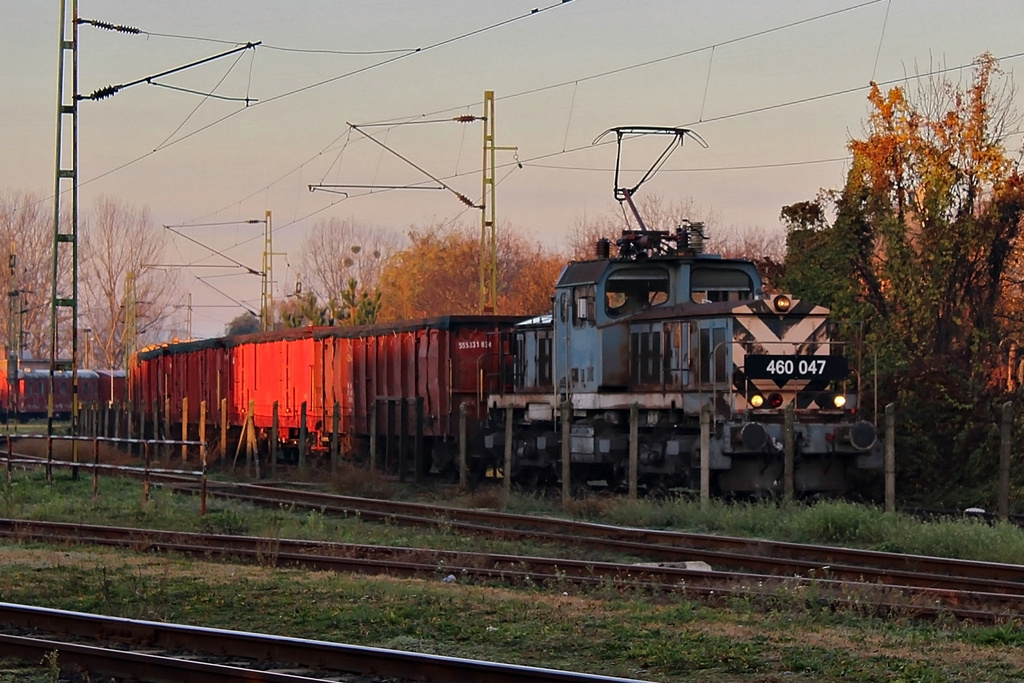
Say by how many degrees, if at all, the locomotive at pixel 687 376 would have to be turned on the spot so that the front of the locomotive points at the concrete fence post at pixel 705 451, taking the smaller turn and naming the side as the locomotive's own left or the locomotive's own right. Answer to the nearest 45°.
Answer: approximately 45° to the locomotive's own right

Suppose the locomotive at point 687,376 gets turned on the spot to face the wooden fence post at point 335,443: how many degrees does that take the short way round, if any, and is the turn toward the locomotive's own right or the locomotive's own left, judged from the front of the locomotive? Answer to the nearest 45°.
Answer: approximately 180°

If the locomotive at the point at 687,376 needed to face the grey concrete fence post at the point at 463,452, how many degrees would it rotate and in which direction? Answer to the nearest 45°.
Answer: approximately 180°

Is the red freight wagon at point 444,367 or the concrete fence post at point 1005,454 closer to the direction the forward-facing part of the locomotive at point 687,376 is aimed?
the concrete fence post

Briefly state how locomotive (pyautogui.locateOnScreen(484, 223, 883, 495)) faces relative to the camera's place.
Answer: facing the viewer and to the right of the viewer

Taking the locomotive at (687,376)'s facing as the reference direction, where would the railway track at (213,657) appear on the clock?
The railway track is roughly at 2 o'clock from the locomotive.

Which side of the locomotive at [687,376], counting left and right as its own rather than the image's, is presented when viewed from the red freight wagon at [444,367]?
back

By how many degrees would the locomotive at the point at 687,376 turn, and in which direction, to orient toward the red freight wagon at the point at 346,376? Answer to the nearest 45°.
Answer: approximately 180°

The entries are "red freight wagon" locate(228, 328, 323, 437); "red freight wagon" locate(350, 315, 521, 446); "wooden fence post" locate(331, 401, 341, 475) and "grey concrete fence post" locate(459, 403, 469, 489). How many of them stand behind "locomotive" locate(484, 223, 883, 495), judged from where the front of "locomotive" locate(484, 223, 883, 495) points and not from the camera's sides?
4

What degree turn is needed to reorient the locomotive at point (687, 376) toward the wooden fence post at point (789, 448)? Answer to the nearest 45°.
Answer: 0° — it already faces it

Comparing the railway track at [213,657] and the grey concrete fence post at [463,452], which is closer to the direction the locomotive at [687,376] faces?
the railway track

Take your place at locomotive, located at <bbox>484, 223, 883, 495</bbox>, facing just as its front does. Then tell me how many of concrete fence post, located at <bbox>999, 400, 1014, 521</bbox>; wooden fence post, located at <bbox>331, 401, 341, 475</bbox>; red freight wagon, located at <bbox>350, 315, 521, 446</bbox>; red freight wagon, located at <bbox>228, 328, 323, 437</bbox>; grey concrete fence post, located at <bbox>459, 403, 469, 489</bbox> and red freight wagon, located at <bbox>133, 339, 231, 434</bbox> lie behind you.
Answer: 5

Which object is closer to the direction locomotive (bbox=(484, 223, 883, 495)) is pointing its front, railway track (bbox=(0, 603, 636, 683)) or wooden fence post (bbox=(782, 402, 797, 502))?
the wooden fence post

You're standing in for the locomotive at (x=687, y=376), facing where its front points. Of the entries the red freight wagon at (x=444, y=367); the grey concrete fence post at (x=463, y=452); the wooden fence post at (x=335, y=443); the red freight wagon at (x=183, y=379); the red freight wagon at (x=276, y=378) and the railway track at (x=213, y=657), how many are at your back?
5

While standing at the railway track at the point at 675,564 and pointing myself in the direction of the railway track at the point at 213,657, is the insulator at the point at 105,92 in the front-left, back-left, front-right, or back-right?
back-right

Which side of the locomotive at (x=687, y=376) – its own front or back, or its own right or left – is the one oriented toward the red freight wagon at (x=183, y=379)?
back

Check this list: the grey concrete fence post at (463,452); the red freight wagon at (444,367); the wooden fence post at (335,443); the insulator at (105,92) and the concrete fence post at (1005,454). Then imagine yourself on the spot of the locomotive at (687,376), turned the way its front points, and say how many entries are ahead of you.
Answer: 1
